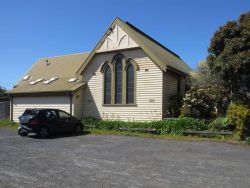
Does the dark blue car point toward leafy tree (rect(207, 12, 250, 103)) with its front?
no

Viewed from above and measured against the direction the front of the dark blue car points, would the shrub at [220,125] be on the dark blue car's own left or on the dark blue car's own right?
on the dark blue car's own right

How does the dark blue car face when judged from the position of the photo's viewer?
facing away from the viewer and to the right of the viewer
